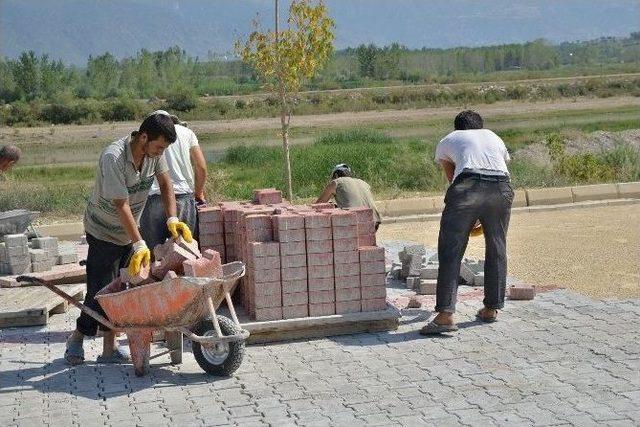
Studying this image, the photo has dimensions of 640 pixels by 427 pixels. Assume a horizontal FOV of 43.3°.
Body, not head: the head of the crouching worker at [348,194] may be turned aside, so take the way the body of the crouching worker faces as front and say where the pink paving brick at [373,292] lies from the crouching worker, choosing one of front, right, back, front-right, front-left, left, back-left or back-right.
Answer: back-left

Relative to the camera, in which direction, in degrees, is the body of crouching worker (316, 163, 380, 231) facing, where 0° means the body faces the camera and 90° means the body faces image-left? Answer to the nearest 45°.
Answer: approximately 135°

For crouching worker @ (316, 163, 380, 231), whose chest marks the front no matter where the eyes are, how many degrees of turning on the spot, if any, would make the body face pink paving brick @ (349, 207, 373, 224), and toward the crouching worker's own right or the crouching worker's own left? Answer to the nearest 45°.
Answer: approximately 135° to the crouching worker's own left

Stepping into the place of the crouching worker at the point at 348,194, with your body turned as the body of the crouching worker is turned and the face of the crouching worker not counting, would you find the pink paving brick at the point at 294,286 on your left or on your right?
on your left

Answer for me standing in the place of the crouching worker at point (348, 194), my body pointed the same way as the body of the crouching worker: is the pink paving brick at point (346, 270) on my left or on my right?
on my left

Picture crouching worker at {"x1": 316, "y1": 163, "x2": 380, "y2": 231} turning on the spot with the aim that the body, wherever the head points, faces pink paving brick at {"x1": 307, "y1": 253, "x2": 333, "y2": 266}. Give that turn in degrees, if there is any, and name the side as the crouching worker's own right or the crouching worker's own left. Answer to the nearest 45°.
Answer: approximately 135° to the crouching worker's own left

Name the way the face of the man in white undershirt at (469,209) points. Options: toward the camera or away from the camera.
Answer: away from the camera

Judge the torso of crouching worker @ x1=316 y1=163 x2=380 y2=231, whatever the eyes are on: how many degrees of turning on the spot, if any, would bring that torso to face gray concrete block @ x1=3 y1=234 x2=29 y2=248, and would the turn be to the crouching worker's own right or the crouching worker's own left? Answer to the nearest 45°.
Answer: approximately 45° to the crouching worker's own left

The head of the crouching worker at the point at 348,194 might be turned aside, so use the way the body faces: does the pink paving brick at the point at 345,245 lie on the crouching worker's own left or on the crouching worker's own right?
on the crouching worker's own left

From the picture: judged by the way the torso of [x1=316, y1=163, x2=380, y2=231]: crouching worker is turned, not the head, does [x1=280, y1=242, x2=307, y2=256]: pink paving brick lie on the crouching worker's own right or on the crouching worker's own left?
on the crouching worker's own left
